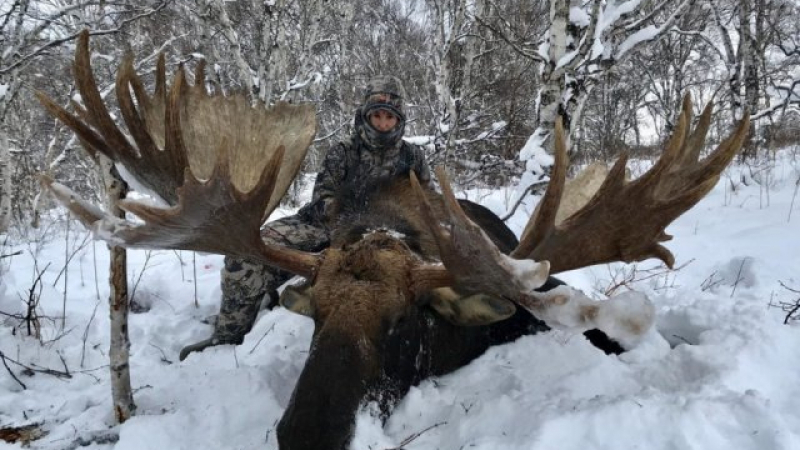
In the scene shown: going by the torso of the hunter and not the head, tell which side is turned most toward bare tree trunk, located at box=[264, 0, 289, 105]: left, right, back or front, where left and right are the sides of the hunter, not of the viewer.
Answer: back

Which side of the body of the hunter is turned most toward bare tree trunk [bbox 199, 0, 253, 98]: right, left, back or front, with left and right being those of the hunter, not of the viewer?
back

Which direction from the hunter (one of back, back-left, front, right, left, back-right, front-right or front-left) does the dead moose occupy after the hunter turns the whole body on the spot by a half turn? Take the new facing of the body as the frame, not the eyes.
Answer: back

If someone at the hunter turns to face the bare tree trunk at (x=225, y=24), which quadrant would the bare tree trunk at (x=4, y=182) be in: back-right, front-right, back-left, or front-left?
front-left

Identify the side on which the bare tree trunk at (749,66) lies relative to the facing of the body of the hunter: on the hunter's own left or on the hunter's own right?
on the hunter's own left

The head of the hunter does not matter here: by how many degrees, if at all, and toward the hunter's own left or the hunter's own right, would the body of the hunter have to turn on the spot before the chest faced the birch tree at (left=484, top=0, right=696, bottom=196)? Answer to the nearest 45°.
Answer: approximately 90° to the hunter's own left

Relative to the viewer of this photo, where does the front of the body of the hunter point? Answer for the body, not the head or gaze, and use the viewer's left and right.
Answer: facing the viewer

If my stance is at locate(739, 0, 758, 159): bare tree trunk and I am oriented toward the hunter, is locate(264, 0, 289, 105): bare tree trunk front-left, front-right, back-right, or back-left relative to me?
front-right

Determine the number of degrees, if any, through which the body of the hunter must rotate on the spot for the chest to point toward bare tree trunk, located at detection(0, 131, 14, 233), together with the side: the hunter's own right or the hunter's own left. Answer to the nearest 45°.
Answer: approximately 135° to the hunter's own right
